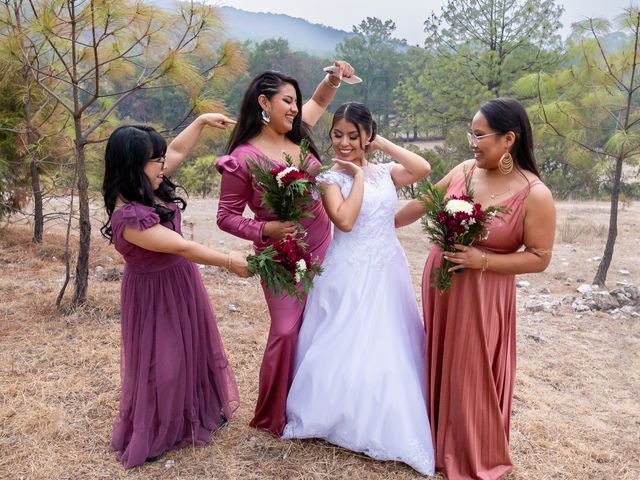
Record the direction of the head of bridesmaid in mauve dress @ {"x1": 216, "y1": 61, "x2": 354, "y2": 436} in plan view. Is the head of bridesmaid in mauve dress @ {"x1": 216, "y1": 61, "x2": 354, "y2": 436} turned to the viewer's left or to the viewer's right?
to the viewer's right

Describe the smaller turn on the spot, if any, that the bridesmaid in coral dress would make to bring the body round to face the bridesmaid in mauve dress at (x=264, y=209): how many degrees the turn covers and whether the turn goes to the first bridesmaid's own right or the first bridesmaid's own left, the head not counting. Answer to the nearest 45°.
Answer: approximately 45° to the first bridesmaid's own right

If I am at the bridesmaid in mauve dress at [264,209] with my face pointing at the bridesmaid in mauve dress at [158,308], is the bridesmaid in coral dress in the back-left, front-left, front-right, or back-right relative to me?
back-left

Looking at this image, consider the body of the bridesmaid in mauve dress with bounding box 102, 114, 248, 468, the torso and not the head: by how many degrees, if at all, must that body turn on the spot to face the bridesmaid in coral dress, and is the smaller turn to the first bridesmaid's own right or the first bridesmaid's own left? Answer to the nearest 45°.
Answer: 0° — they already face them

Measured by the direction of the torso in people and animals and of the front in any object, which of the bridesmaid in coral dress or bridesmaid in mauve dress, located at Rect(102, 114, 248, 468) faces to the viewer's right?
the bridesmaid in mauve dress

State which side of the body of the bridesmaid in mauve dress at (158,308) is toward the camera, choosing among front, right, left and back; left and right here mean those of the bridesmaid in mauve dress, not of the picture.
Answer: right

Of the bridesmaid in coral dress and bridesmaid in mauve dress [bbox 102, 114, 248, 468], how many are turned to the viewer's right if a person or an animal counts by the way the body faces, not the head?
1

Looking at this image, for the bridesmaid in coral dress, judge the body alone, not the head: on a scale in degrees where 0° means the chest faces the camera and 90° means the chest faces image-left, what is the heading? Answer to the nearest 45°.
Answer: approximately 45°

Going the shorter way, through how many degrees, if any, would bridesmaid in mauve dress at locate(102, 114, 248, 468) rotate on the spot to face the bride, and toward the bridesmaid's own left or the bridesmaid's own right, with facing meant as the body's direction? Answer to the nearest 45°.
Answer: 0° — they already face them

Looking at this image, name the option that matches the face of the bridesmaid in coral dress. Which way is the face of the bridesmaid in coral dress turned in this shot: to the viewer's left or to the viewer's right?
to the viewer's left

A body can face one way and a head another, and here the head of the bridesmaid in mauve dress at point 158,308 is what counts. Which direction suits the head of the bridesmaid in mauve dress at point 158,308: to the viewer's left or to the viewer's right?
to the viewer's right
